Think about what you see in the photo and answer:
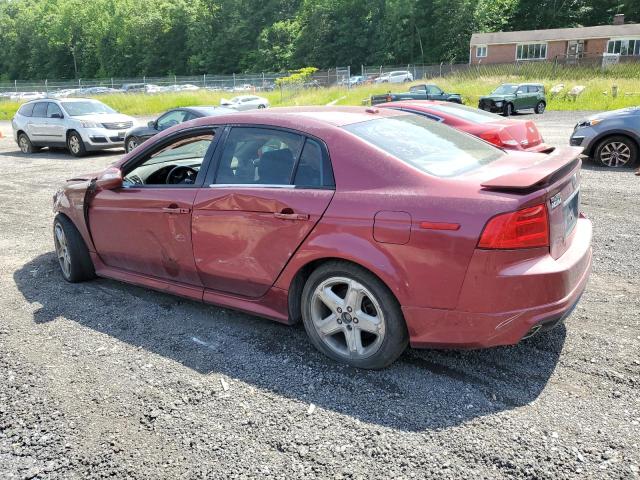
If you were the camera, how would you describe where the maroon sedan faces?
facing away from the viewer and to the left of the viewer

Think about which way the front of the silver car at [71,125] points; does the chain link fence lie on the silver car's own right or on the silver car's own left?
on the silver car's own left

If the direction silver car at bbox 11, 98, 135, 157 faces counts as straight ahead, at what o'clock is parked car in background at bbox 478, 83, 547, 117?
The parked car in background is roughly at 10 o'clock from the silver car.

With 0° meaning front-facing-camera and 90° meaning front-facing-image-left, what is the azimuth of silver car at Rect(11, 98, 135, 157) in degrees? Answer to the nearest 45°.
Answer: approximately 315°

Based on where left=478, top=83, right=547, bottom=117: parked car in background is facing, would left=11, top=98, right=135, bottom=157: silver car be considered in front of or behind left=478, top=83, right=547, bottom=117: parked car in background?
in front

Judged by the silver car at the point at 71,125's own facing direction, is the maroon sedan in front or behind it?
in front

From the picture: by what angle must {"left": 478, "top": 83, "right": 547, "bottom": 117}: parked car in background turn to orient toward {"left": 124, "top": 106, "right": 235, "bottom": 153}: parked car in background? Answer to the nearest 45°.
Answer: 0° — it already faces it

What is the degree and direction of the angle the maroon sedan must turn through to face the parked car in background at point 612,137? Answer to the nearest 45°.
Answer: approximately 90° to its right

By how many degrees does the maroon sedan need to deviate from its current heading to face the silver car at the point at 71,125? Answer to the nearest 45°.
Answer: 0° — it already faces it

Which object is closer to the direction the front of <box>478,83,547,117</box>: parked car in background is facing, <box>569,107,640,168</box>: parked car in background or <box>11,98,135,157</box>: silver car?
the silver car

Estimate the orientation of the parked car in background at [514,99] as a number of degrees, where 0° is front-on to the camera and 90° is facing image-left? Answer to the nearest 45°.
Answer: approximately 45°
